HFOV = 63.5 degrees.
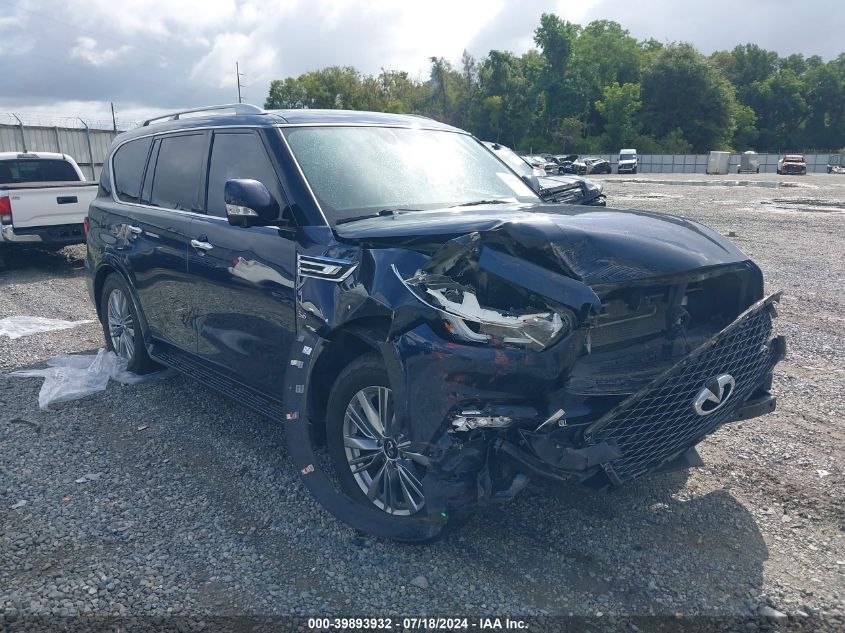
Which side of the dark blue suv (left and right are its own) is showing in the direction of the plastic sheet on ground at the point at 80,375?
back

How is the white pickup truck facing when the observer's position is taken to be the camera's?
facing away from the viewer and to the left of the viewer

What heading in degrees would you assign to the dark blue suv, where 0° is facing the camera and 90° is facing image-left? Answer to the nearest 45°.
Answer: approximately 315°

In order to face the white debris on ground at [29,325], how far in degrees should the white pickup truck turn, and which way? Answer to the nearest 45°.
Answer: approximately 135° to its left

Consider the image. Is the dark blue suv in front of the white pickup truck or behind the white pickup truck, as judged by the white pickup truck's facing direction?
behind

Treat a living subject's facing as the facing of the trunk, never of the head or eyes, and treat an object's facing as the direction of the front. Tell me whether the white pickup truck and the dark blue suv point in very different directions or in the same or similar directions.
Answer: very different directions

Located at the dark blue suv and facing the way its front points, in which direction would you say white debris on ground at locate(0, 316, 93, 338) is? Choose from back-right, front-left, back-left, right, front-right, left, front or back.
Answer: back

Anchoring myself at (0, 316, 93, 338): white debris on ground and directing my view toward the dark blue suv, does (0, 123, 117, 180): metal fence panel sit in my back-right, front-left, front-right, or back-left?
back-left

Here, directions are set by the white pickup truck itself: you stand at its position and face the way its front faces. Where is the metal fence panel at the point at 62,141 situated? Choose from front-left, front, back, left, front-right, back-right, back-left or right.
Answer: front-right

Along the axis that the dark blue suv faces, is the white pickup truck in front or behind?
behind
